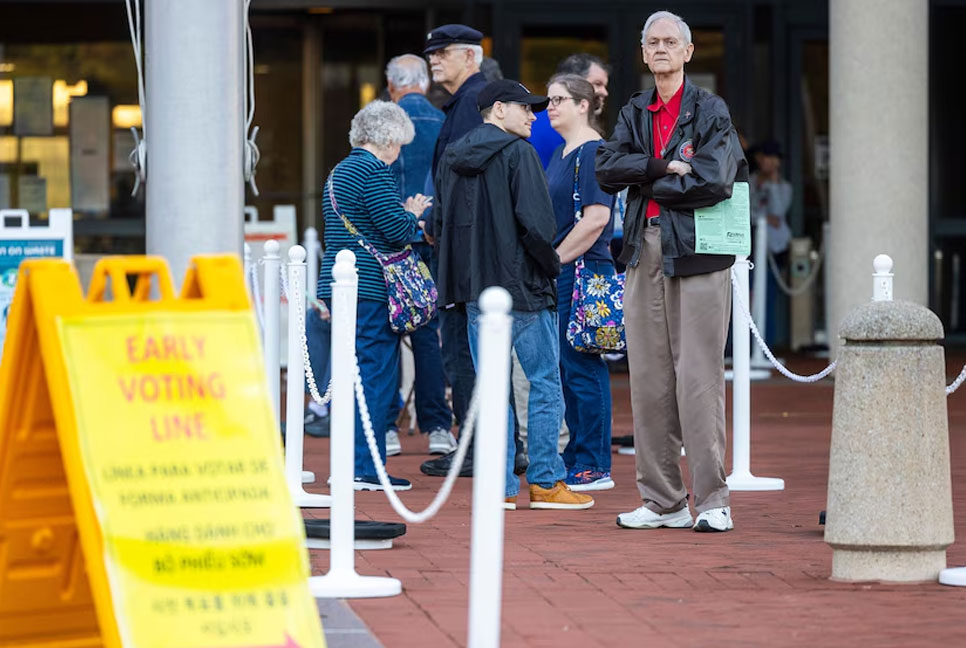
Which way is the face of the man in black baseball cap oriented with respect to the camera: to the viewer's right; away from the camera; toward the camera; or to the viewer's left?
to the viewer's right

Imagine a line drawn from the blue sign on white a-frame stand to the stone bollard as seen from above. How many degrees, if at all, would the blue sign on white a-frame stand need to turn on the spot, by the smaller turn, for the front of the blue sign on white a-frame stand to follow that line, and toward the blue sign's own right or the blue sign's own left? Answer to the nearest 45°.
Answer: approximately 45° to the blue sign's own left

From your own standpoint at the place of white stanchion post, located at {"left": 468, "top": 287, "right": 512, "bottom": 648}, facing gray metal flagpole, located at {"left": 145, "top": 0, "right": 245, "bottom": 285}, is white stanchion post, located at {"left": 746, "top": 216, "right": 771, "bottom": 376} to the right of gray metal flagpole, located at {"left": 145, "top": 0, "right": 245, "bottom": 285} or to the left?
right

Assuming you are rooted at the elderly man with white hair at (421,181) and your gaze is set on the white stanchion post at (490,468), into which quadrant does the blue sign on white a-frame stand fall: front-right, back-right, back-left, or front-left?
back-right

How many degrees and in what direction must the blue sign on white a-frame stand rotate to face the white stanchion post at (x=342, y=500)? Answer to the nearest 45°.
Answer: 0° — it already faces it

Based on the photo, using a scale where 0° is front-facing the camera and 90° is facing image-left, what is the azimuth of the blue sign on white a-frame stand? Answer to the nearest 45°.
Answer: approximately 0°

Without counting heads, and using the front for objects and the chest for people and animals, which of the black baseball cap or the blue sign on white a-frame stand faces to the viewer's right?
the black baseball cap
